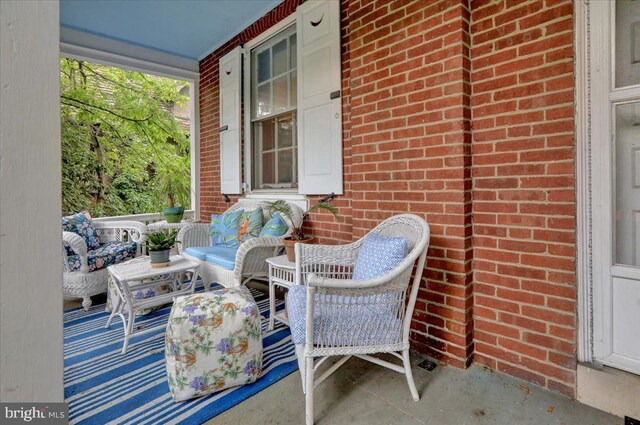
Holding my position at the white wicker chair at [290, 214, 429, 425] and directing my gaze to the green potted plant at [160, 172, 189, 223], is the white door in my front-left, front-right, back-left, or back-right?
back-right

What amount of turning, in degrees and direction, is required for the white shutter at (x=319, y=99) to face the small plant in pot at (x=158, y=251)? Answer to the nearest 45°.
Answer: approximately 45° to its right

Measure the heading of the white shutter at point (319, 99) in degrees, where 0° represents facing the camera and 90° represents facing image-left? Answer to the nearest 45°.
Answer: approximately 45°

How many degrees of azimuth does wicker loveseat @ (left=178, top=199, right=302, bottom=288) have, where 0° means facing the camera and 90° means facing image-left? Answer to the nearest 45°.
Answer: approximately 45°
